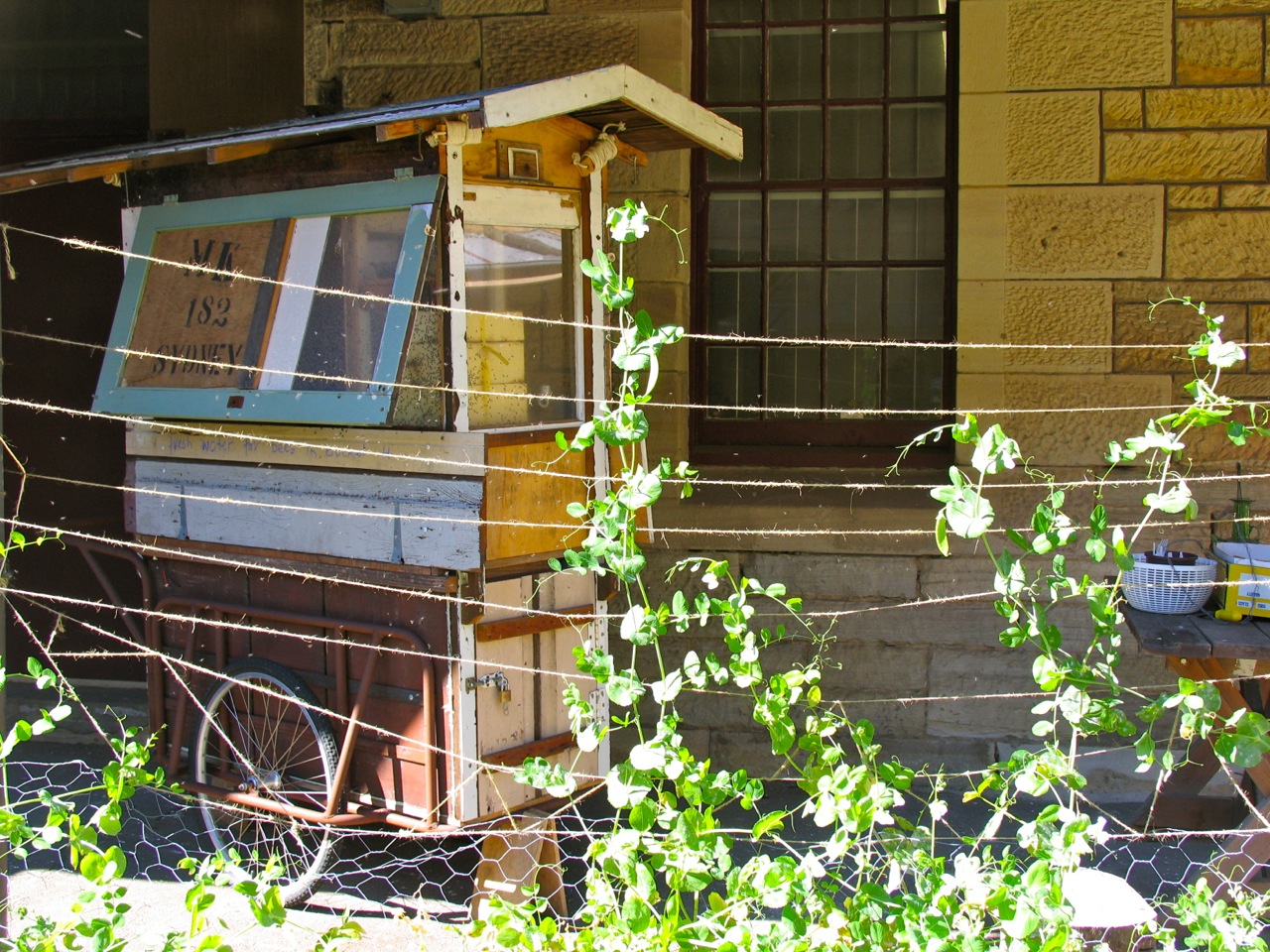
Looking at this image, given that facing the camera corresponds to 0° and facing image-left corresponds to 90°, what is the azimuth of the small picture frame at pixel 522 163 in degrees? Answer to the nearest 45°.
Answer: approximately 315°

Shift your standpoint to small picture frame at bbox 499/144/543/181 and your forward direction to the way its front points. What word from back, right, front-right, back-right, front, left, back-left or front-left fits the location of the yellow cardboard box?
front-left

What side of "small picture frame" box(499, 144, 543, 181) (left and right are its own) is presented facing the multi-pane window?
left

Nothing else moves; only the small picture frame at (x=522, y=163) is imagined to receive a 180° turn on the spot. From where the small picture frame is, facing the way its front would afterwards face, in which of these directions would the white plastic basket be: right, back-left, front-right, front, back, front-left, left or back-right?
back-right

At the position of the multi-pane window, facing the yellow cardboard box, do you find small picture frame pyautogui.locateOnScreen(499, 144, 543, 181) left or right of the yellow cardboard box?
right

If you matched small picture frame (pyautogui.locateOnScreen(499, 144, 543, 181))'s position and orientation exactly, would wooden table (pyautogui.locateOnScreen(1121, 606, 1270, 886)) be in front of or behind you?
in front
